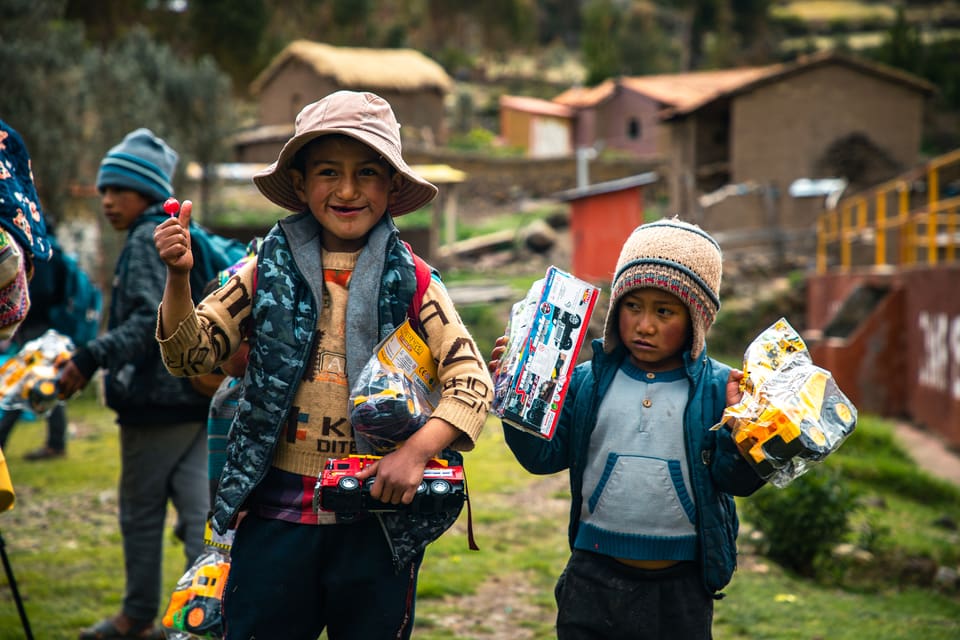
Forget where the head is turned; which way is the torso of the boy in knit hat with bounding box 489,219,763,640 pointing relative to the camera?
toward the camera

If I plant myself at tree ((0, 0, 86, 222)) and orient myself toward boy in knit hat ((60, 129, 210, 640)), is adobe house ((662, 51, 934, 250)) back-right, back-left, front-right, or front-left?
back-left

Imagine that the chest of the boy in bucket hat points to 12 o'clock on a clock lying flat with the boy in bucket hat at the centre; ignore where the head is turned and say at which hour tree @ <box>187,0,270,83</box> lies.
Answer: The tree is roughly at 6 o'clock from the boy in bucket hat.

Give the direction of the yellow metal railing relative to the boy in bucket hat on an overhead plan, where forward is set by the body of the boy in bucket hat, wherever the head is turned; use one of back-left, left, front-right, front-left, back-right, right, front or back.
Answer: back-left

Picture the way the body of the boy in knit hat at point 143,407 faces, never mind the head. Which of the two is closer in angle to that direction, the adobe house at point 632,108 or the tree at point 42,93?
the tree

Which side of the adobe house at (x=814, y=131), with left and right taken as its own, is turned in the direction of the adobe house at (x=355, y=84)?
right

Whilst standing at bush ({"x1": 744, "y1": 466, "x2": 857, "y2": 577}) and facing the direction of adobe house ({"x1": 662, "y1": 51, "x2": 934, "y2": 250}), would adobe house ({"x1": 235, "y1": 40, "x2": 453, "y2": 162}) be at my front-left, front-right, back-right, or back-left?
front-left

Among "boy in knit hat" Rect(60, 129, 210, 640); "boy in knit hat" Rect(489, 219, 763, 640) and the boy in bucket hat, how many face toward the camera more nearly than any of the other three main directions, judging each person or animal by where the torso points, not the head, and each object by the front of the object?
2

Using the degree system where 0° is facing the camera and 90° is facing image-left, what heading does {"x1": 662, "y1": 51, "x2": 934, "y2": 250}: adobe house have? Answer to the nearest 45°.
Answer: approximately 45°

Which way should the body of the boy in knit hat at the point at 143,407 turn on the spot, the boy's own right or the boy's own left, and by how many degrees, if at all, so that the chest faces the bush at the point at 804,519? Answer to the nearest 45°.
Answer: approximately 180°

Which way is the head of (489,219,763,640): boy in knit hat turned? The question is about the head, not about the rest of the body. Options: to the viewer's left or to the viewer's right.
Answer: to the viewer's left

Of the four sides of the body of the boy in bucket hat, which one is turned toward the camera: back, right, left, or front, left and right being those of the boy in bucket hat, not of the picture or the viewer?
front

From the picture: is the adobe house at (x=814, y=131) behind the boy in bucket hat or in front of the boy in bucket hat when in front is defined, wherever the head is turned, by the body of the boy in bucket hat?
behind

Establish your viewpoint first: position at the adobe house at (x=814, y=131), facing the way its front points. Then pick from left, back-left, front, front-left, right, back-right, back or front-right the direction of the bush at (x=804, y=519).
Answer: front-left
